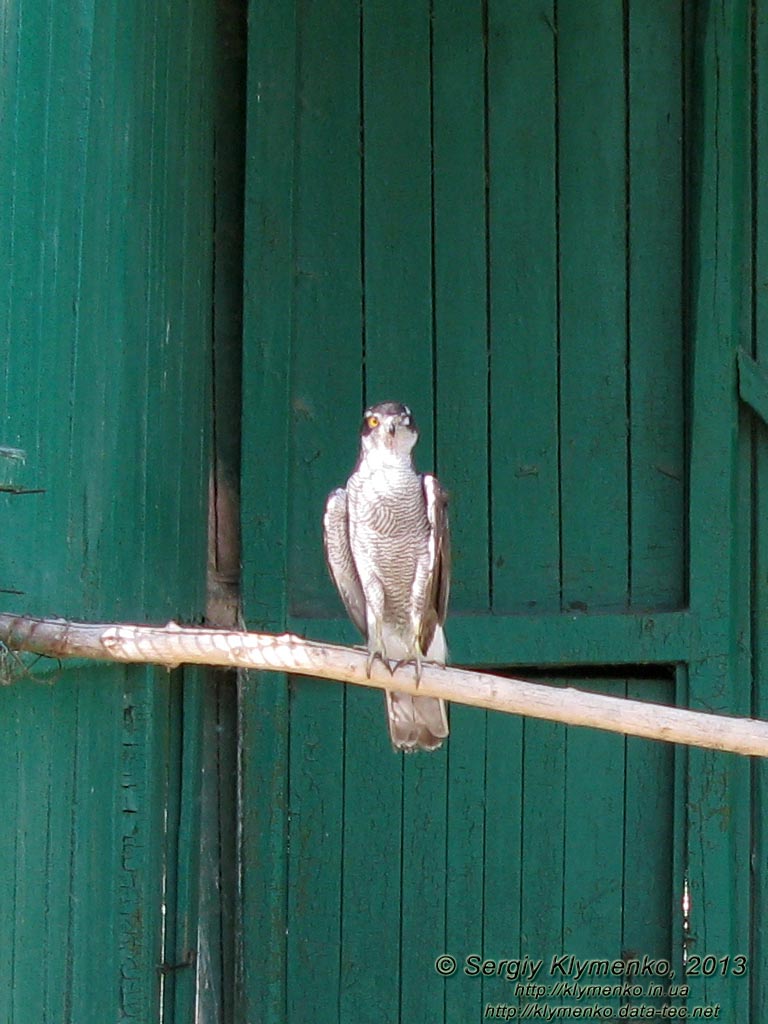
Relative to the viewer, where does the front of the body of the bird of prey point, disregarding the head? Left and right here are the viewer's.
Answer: facing the viewer

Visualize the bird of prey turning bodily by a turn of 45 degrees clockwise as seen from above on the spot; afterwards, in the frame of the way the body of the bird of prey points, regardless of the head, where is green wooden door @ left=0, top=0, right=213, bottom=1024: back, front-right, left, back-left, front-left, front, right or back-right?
front

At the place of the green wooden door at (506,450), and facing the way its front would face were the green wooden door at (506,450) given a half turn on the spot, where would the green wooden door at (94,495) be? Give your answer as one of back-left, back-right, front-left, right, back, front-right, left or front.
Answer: back-left

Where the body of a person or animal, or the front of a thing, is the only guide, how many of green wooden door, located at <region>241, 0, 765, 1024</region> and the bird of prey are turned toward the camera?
2

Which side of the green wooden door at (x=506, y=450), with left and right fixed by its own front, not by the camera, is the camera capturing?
front

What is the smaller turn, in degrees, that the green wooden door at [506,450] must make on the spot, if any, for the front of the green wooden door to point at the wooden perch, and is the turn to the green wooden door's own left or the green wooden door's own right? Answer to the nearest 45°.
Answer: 0° — it already faces it
